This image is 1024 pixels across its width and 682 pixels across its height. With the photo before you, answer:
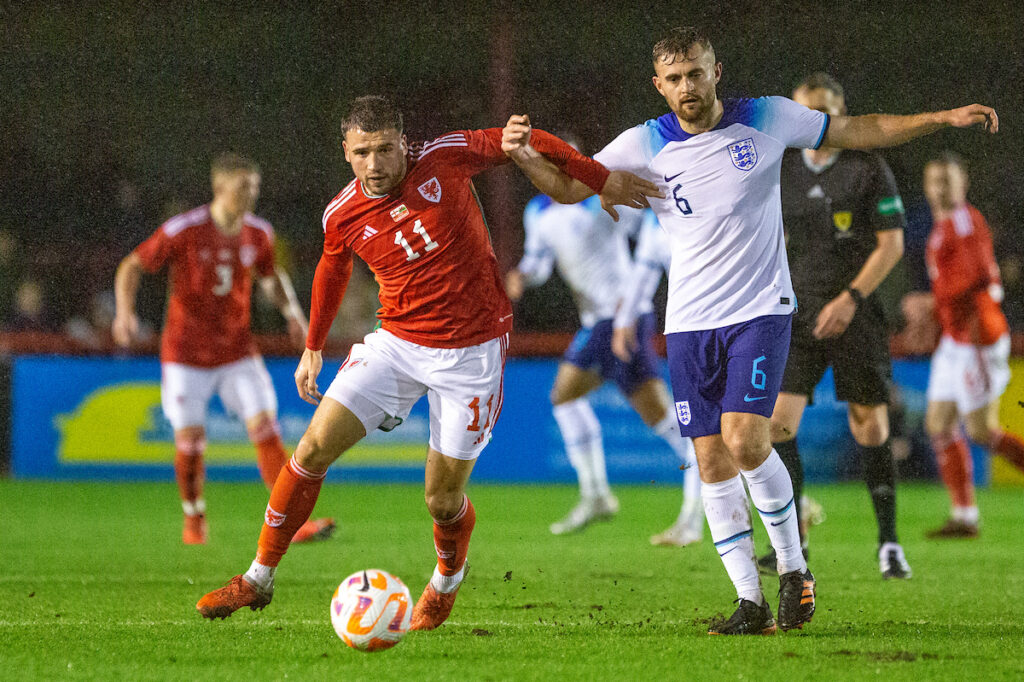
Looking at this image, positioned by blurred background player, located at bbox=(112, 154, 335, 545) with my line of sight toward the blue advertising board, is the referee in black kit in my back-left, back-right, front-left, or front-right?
back-right

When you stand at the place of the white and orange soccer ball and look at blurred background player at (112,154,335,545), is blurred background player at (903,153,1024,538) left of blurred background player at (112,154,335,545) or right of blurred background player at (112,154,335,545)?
right

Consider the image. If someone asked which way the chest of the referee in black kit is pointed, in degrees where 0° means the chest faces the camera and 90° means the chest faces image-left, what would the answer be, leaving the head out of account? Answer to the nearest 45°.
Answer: approximately 0°

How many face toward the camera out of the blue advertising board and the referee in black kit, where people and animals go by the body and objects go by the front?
2

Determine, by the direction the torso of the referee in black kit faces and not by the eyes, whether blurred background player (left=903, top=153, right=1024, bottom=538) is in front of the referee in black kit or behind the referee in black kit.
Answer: behind

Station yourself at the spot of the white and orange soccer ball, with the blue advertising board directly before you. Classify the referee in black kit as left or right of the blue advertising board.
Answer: right

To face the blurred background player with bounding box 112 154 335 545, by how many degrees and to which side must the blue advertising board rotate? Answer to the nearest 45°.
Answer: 0° — it already faces them

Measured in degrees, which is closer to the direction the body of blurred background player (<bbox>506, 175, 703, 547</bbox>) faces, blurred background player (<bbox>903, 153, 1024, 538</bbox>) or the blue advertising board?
the blue advertising board
